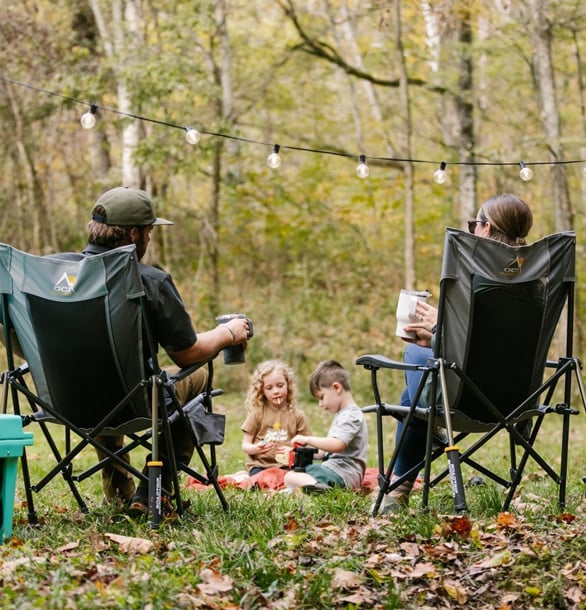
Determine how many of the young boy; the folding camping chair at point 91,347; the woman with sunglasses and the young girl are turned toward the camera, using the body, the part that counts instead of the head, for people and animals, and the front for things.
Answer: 1

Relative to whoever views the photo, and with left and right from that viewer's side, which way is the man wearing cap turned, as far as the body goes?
facing away from the viewer and to the right of the viewer

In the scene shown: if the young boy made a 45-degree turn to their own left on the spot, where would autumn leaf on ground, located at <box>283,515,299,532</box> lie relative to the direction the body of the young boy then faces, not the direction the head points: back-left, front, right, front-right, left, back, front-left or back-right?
front-left

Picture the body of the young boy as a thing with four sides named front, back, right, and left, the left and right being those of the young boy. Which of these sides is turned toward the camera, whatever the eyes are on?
left

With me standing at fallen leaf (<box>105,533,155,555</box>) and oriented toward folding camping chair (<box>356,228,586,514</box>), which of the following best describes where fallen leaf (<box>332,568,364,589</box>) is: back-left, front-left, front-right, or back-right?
front-right

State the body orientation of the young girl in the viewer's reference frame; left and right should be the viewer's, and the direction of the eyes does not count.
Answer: facing the viewer

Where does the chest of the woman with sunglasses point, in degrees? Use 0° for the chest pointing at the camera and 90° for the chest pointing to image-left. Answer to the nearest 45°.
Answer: approximately 135°

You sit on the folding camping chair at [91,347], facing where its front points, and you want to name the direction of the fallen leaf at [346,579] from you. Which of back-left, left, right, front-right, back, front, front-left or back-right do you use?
right

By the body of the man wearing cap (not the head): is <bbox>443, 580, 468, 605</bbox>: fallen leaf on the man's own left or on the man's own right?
on the man's own right

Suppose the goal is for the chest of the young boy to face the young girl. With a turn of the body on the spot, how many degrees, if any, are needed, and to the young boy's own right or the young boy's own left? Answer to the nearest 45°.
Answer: approximately 45° to the young boy's own right

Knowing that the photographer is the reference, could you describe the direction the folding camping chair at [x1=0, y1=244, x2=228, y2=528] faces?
facing away from the viewer and to the right of the viewer

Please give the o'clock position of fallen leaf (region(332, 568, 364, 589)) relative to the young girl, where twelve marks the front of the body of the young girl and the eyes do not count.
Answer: The fallen leaf is roughly at 12 o'clock from the young girl.

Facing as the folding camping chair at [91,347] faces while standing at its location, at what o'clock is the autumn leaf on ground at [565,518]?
The autumn leaf on ground is roughly at 2 o'clock from the folding camping chair.

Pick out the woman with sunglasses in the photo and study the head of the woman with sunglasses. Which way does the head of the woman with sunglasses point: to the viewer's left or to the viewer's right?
to the viewer's left

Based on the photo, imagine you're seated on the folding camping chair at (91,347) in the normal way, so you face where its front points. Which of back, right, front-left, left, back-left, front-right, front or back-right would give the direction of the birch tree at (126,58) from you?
front-left
